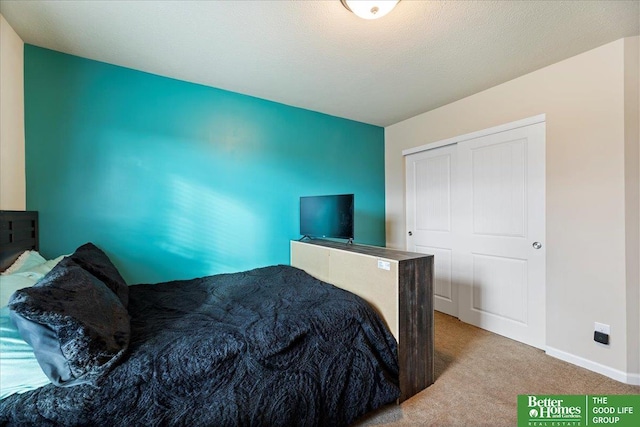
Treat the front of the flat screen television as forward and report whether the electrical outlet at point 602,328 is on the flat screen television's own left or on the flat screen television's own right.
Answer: on the flat screen television's own left

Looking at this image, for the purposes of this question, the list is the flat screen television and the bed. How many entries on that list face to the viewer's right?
1

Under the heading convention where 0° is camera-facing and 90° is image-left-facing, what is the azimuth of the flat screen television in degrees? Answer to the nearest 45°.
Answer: approximately 45°

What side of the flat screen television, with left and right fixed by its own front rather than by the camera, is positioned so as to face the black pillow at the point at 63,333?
front

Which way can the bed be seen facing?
to the viewer's right

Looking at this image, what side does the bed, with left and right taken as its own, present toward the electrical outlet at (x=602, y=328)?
front

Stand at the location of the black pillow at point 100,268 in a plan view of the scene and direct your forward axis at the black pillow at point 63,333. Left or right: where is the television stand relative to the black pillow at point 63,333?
left

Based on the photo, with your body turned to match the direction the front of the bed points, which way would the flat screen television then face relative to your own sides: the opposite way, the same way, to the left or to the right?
the opposite way

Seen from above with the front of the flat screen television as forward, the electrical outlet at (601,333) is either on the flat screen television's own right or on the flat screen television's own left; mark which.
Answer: on the flat screen television's own left
